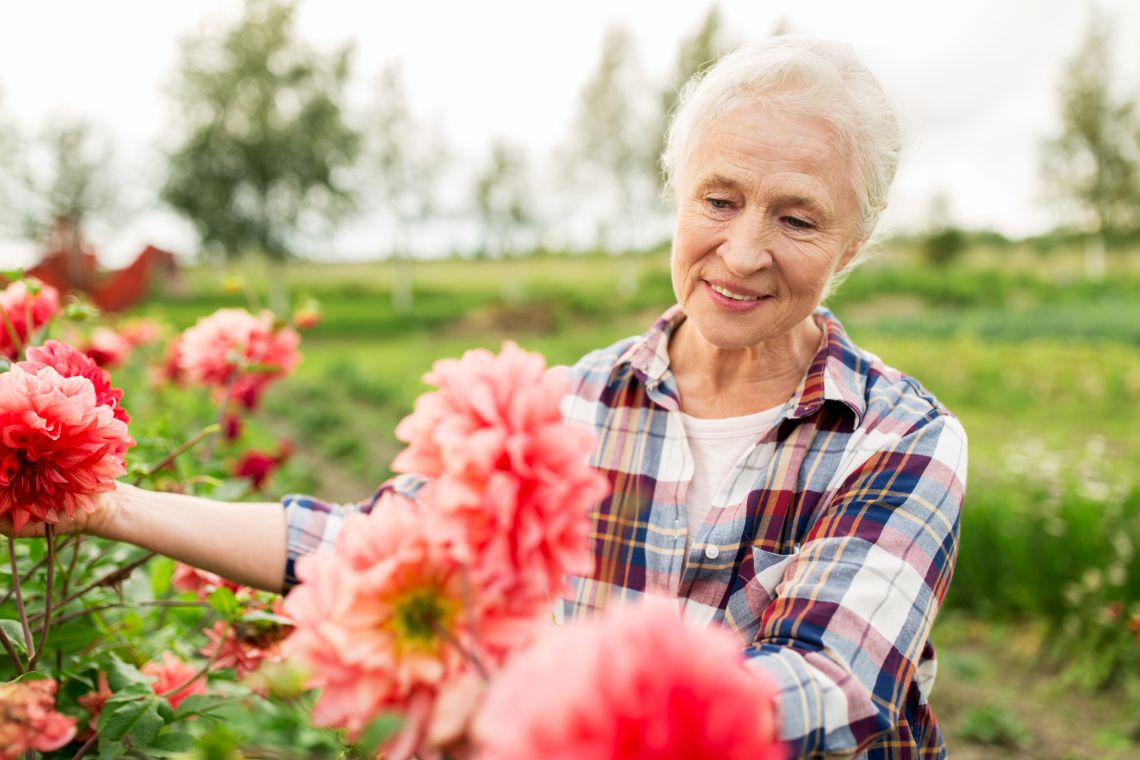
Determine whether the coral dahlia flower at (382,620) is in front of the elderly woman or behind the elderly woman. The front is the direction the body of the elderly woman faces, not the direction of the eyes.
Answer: in front

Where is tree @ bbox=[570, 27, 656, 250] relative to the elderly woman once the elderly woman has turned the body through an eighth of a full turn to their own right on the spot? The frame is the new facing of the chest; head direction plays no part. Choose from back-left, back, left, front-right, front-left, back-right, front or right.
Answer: right

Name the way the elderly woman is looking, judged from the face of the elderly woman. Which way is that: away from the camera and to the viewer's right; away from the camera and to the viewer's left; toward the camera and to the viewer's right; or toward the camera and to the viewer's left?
toward the camera and to the viewer's left

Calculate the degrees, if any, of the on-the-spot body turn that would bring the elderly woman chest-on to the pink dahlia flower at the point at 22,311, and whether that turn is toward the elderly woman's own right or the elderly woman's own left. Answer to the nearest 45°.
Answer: approximately 45° to the elderly woman's own right

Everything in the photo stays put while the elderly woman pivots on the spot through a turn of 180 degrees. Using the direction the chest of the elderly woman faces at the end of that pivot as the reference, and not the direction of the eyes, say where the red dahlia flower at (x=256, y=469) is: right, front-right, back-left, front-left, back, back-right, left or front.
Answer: left

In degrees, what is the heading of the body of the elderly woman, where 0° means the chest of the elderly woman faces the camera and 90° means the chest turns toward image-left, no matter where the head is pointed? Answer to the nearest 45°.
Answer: approximately 45°

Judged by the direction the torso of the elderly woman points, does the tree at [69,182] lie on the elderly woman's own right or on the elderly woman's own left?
on the elderly woman's own right

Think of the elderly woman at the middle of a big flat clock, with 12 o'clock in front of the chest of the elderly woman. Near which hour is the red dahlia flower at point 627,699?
The red dahlia flower is roughly at 11 o'clock from the elderly woman.

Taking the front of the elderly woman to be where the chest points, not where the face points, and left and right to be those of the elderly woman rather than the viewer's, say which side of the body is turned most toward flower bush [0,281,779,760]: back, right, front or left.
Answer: front
